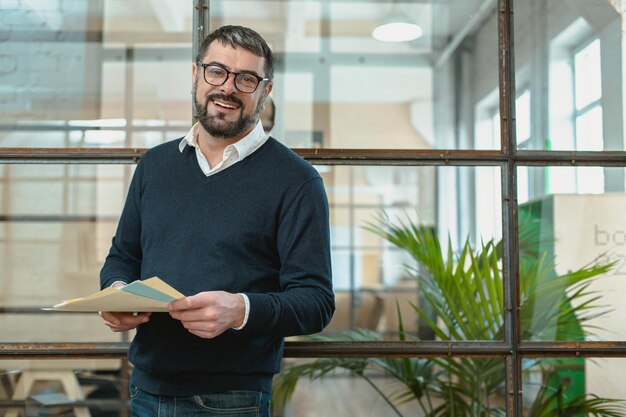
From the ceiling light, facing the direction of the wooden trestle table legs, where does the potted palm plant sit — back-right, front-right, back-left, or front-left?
front-left

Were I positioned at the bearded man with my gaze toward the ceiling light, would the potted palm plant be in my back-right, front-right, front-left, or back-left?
front-right

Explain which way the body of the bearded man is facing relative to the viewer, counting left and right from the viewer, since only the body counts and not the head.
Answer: facing the viewer and to the left of the viewer

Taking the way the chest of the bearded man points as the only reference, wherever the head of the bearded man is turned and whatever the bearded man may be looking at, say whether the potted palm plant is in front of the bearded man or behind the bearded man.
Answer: behind

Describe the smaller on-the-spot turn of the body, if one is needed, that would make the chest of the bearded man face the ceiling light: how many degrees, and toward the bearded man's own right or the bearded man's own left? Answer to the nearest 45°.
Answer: approximately 180°

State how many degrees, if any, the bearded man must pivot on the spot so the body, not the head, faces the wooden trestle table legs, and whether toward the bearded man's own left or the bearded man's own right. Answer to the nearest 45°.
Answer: approximately 90° to the bearded man's own right

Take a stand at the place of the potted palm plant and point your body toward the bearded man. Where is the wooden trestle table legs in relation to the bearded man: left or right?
right

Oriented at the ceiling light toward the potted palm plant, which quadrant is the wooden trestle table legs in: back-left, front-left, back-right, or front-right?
front-right

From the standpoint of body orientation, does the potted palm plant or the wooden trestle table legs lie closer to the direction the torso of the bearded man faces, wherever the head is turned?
the wooden trestle table legs
